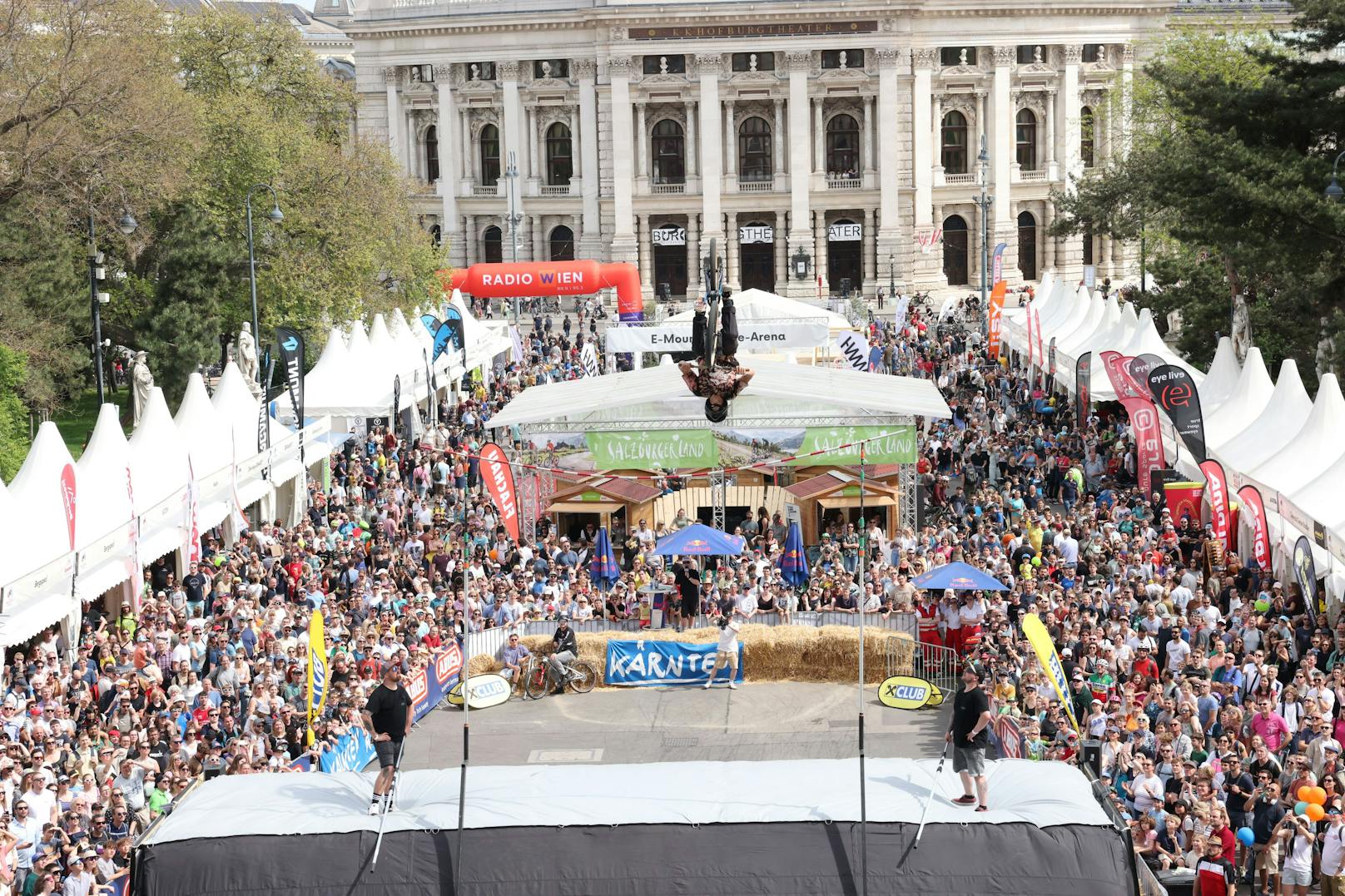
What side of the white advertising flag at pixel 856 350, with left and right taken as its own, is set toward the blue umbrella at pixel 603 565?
front

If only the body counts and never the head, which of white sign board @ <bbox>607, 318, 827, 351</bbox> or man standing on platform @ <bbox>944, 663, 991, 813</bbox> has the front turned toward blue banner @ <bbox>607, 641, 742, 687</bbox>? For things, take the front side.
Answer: the white sign board

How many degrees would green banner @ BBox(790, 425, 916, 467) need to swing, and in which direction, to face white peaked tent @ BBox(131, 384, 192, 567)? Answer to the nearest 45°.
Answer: approximately 90° to its right

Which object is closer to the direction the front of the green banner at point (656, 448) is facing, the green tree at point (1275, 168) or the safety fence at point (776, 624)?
the safety fence

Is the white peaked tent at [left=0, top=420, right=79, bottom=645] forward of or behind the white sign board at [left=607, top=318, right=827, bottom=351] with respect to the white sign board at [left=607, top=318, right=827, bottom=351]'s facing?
forward

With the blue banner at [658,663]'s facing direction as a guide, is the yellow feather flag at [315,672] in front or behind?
in front

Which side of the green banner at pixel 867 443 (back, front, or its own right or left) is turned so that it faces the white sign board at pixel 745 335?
back

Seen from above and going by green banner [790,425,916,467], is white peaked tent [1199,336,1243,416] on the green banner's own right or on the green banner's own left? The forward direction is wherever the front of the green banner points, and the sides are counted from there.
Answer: on the green banner's own left

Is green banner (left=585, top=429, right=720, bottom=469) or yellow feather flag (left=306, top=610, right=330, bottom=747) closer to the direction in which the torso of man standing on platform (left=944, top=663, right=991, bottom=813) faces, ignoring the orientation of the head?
the yellow feather flag

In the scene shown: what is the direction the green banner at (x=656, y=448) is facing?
toward the camera

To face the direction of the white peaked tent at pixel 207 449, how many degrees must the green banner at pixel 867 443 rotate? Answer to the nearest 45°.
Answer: approximately 90° to its right

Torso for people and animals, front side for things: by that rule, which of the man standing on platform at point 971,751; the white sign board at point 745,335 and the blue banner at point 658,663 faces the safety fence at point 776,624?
the white sign board

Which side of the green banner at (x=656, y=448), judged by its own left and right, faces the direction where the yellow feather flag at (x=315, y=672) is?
front

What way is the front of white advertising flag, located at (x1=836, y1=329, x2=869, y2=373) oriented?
toward the camera
